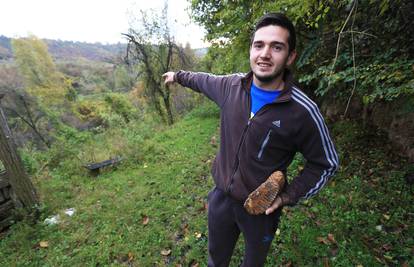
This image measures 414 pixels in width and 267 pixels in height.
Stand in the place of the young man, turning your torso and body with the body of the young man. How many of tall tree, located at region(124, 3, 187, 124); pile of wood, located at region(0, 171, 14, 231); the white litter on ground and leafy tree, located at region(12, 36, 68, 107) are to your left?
0

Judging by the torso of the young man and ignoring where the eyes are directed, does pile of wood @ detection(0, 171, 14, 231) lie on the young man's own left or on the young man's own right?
on the young man's own right

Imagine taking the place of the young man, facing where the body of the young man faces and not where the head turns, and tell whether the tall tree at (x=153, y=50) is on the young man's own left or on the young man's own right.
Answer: on the young man's own right

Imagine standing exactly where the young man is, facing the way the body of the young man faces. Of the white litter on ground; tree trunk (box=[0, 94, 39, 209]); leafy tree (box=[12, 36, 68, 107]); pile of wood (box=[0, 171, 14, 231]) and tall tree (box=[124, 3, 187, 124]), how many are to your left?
0

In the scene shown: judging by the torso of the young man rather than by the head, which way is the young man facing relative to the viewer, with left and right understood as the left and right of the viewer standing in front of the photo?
facing the viewer and to the left of the viewer

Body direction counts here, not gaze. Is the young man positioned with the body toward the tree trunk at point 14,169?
no

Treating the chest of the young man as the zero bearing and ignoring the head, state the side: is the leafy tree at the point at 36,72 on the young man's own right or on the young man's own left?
on the young man's own right

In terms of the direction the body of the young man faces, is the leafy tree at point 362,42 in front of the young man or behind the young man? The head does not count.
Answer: behind

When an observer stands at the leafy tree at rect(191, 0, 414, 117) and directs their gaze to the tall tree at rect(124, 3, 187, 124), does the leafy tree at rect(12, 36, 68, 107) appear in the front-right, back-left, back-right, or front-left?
front-left
